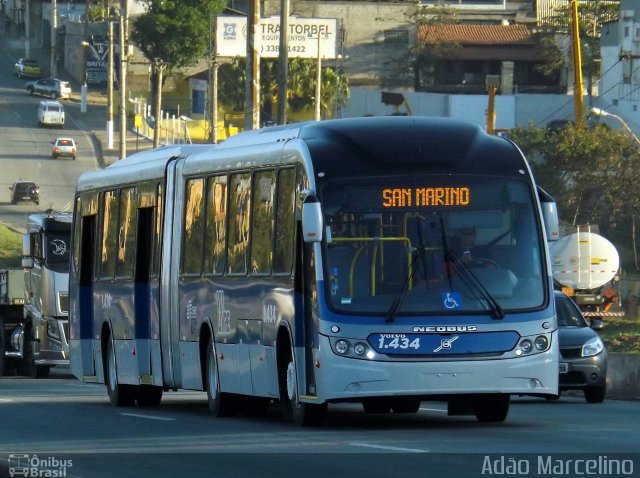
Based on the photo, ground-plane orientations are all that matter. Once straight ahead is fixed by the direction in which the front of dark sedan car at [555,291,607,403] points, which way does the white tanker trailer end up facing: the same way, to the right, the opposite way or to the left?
the opposite way

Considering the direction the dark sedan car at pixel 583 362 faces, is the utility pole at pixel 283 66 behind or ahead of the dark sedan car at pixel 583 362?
behind

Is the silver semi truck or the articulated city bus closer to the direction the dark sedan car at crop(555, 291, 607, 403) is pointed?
the articulated city bus

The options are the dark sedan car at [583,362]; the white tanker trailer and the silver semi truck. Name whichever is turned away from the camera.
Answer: the white tanker trailer

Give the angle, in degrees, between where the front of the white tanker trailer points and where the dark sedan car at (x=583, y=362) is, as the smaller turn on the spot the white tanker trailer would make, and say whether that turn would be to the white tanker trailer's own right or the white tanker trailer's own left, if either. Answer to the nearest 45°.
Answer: approximately 180°

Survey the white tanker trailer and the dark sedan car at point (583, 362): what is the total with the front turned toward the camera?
1

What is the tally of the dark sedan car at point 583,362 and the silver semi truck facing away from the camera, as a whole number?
0

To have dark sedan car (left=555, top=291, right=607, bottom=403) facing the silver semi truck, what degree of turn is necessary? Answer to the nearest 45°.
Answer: approximately 135° to its right

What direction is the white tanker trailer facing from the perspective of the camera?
away from the camera

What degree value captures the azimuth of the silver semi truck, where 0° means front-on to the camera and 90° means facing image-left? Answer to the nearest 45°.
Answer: approximately 315°
